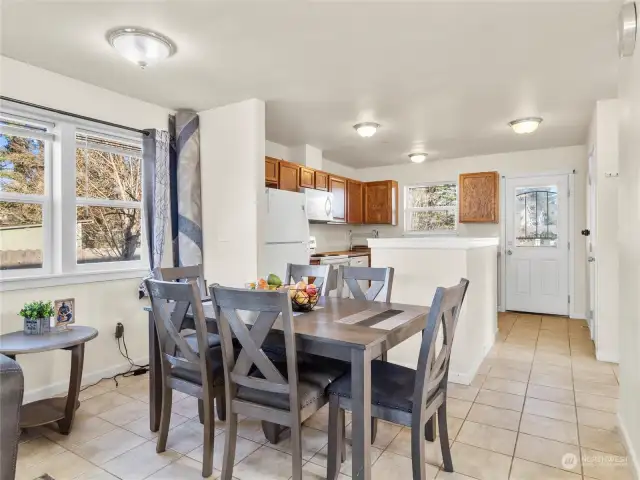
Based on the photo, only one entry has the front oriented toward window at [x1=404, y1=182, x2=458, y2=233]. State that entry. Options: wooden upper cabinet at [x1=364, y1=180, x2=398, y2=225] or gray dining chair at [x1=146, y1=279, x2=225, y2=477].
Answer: the gray dining chair

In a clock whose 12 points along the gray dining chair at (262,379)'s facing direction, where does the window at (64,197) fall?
The window is roughly at 9 o'clock from the gray dining chair.

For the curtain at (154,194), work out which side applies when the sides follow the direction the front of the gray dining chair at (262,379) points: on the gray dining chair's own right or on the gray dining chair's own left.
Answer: on the gray dining chair's own left

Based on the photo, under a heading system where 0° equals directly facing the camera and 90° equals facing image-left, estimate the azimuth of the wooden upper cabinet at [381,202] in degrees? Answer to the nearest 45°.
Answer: approximately 0°

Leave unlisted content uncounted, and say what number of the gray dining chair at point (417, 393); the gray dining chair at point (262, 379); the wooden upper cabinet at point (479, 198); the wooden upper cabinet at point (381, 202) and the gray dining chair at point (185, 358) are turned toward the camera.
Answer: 2

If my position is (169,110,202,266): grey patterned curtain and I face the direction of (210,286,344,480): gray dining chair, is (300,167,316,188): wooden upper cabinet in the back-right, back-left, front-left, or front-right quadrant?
back-left

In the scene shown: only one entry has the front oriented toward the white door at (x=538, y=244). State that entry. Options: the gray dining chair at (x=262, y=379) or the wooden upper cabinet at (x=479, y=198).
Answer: the gray dining chair

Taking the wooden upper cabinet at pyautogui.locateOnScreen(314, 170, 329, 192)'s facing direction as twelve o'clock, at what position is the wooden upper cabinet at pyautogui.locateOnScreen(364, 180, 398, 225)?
the wooden upper cabinet at pyautogui.locateOnScreen(364, 180, 398, 225) is roughly at 9 o'clock from the wooden upper cabinet at pyautogui.locateOnScreen(314, 170, 329, 192).

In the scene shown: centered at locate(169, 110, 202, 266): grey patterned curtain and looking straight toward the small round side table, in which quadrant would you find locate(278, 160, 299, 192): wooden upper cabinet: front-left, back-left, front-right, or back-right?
back-left
